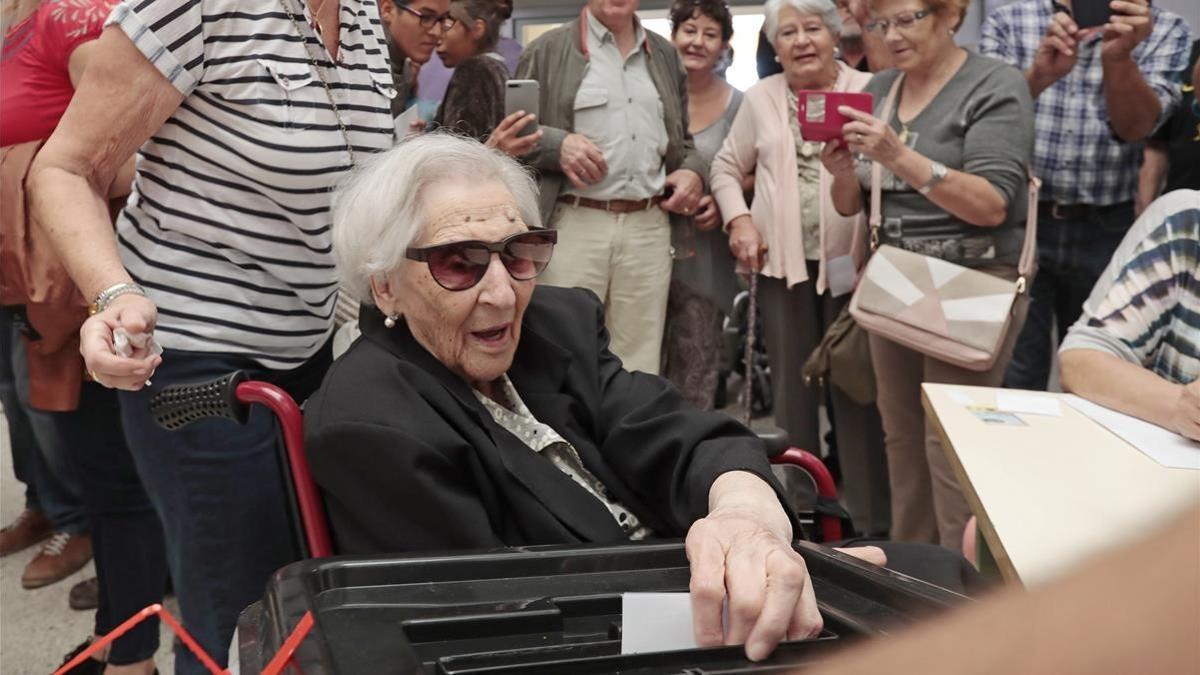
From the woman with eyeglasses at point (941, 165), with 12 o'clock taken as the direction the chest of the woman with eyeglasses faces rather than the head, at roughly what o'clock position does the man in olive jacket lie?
The man in olive jacket is roughly at 2 o'clock from the woman with eyeglasses.

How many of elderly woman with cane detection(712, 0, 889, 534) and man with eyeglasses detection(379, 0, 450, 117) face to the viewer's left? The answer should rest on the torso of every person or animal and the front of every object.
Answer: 0

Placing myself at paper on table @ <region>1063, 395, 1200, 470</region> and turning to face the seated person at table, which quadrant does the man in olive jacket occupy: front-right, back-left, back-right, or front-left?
front-left

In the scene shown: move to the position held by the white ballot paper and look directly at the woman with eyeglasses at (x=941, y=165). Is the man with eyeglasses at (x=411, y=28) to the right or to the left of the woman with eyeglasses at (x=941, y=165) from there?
left

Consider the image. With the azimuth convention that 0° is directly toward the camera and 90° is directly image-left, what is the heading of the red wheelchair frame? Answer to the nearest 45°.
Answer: approximately 315°

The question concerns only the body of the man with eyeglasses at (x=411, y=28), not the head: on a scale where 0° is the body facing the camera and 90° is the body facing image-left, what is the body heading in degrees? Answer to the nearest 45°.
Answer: approximately 315°

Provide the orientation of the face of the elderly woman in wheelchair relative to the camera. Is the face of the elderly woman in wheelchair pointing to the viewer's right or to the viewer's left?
to the viewer's right

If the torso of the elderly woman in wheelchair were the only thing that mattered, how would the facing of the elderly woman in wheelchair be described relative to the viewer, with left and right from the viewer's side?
facing the viewer and to the right of the viewer

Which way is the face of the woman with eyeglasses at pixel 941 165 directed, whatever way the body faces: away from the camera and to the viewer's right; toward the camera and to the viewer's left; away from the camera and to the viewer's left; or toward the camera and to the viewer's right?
toward the camera and to the viewer's left

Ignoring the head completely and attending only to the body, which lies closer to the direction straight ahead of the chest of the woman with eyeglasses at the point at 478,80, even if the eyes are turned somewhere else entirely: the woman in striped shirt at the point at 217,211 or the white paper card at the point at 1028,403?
the woman in striped shirt

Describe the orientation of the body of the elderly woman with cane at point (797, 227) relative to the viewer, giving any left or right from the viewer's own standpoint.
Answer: facing the viewer

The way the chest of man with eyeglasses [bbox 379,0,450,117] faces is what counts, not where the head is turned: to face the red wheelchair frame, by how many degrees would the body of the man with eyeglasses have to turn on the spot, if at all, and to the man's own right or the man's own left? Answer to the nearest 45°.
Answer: approximately 45° to the man's own right
